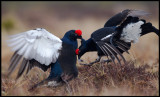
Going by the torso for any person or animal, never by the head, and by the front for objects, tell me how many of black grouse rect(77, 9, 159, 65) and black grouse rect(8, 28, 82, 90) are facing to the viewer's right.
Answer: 1

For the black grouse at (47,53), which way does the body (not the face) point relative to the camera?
to the viewer's right

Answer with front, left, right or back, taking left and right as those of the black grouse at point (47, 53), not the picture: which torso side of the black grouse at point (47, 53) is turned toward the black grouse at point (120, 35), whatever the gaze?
front

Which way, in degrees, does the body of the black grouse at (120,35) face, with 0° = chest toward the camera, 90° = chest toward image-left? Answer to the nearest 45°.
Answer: approximately 90°

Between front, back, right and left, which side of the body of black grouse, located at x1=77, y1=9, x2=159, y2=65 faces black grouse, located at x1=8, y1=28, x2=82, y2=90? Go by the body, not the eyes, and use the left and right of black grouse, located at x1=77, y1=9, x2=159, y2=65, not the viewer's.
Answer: front

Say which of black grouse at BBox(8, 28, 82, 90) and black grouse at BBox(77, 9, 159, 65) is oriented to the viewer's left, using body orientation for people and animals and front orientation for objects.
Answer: black grouse at BBox(77, 9, 159, 65)

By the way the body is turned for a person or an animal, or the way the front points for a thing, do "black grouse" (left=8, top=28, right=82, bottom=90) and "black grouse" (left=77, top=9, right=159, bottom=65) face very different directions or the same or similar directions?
very different directions
